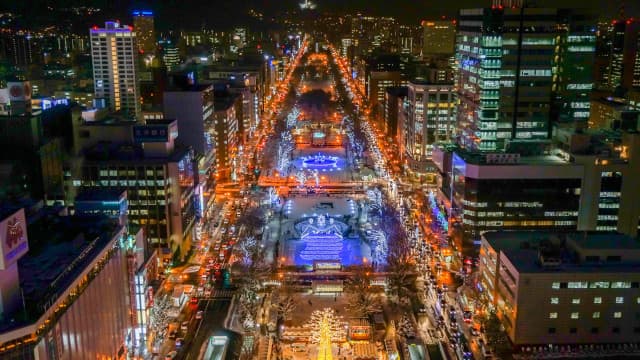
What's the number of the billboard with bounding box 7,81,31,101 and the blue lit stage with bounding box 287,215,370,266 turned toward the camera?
2

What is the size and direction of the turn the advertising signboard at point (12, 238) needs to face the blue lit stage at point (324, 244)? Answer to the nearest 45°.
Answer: approximately 90° to its left

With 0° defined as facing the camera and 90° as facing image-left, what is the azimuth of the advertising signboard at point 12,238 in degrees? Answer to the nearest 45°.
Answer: approximately 315°

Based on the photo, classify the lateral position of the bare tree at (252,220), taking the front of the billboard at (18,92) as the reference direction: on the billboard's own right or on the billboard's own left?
on the billboard's own left

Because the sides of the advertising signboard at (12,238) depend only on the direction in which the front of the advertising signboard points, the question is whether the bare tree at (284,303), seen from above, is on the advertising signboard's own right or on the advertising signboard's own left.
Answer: on the advertising signboard's own left

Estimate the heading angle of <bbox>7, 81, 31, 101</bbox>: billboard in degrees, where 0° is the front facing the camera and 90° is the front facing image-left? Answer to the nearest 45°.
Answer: approximately 0°

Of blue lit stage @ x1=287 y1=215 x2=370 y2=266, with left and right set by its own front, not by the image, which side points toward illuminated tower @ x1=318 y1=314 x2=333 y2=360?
front

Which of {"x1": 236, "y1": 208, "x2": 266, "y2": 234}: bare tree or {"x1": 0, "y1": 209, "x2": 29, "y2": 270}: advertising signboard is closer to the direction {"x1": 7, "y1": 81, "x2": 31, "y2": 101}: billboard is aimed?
the advertising signboard

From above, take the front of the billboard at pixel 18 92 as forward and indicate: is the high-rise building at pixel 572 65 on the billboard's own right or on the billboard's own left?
on the billboard's own left

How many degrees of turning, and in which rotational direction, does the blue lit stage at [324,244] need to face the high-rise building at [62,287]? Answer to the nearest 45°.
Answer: approximately 45° to its right

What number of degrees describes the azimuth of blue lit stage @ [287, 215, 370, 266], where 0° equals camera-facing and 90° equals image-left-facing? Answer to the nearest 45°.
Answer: approximately 0°

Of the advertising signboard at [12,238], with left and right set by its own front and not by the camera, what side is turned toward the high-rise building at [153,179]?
left

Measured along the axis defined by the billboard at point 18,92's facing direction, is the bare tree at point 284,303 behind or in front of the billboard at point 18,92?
in front
